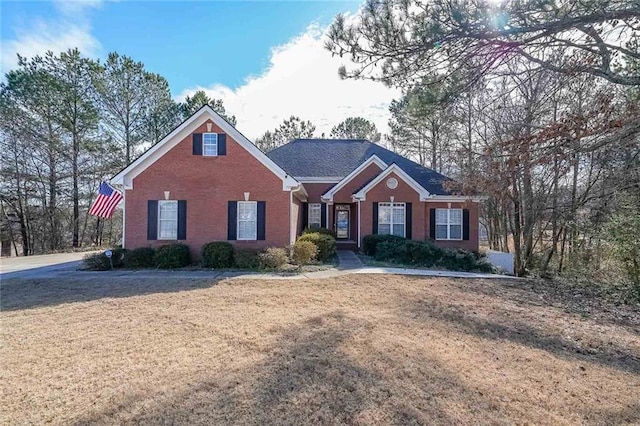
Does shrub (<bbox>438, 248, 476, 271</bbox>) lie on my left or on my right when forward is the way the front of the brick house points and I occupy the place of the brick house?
on my left

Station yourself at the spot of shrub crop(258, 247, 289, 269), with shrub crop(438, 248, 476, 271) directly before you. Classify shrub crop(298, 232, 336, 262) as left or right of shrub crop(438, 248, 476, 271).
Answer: left

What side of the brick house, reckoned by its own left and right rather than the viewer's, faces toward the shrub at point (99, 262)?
right

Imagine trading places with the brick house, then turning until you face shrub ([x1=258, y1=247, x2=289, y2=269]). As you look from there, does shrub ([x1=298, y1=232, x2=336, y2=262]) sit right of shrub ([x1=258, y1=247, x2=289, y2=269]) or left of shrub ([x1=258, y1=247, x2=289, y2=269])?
left

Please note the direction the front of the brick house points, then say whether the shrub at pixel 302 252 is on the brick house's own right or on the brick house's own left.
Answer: on the brick house's own left

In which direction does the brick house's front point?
toward the camera
